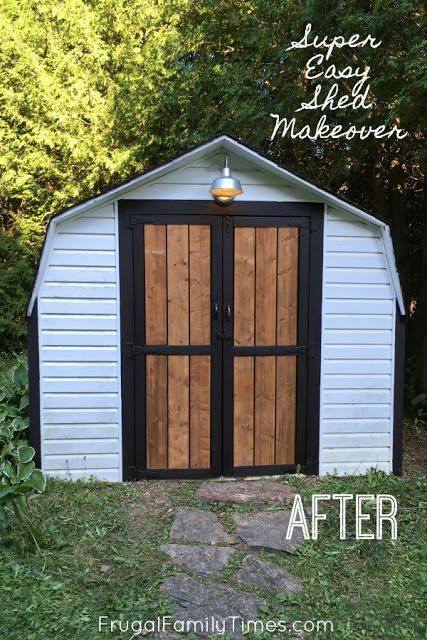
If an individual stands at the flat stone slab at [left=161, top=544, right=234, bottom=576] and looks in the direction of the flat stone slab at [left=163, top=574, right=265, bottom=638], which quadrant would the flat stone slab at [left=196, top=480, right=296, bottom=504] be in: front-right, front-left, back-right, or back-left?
back-left

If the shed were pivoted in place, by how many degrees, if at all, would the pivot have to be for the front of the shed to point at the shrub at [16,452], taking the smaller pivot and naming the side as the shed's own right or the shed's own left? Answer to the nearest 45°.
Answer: approximately 90° to the shed's own right

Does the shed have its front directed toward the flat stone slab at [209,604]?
yes

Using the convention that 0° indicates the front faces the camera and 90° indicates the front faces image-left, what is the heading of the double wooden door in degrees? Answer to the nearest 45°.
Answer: approximately 0°
